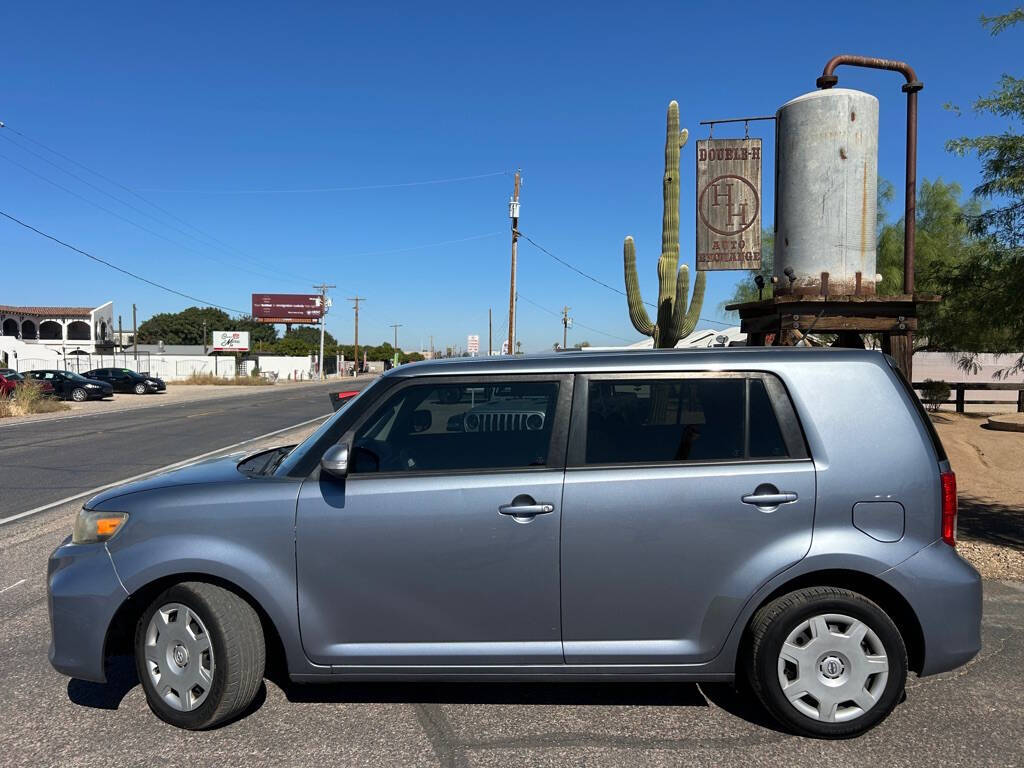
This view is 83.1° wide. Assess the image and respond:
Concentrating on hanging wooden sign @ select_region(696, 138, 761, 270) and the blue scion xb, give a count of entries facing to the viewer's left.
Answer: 1

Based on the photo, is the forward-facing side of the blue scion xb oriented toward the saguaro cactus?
no

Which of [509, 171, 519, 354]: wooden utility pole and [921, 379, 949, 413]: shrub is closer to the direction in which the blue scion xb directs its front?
the wooden utility pole

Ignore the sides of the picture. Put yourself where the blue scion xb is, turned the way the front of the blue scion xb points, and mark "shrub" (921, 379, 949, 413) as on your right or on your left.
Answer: on your right

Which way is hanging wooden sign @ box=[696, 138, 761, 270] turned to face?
toward the camera

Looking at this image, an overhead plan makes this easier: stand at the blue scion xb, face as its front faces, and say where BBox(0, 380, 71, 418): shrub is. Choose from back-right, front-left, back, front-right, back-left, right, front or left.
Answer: front-right

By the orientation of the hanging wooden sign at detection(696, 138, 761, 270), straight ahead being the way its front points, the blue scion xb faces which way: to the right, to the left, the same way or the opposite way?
to the right

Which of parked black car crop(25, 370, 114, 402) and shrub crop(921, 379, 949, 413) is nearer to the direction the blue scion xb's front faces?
the parked black car

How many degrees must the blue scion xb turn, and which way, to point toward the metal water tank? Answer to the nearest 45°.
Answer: approximately 135° to its right

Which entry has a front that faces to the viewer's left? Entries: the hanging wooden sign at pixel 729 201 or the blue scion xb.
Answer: the blue scion xb

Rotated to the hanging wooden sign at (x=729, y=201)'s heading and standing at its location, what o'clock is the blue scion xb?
The blue scion xb is roughly at 12 o'clock from the hanging wooden sign.

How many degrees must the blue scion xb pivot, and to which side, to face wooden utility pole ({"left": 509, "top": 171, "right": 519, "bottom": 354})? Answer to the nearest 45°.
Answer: approximately 90° to its right

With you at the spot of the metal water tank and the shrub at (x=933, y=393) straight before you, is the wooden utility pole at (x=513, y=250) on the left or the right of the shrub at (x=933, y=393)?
left

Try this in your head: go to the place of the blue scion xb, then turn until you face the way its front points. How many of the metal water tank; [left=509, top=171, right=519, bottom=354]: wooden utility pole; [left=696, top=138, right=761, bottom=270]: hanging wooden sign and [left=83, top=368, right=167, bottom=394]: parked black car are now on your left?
0

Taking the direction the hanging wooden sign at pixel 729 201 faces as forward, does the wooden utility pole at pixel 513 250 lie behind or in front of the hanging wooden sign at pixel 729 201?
behind

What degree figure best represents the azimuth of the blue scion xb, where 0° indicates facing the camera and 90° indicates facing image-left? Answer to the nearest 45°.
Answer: approximately 90°

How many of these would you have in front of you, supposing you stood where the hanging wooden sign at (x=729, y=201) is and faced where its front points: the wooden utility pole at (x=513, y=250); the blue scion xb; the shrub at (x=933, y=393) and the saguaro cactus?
1
